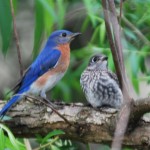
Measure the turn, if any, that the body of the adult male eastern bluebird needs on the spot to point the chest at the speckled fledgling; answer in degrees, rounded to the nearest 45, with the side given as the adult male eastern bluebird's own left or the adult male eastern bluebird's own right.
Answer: approximately 45° to the adult male eastern bluebird's own right

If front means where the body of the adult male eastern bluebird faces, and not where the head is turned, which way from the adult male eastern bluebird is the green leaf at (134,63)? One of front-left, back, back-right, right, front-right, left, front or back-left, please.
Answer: front

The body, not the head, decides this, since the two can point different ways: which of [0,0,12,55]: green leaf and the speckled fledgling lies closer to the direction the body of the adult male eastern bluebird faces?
the speckled fledgling

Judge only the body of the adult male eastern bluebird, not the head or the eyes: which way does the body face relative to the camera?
to the viewer's right
